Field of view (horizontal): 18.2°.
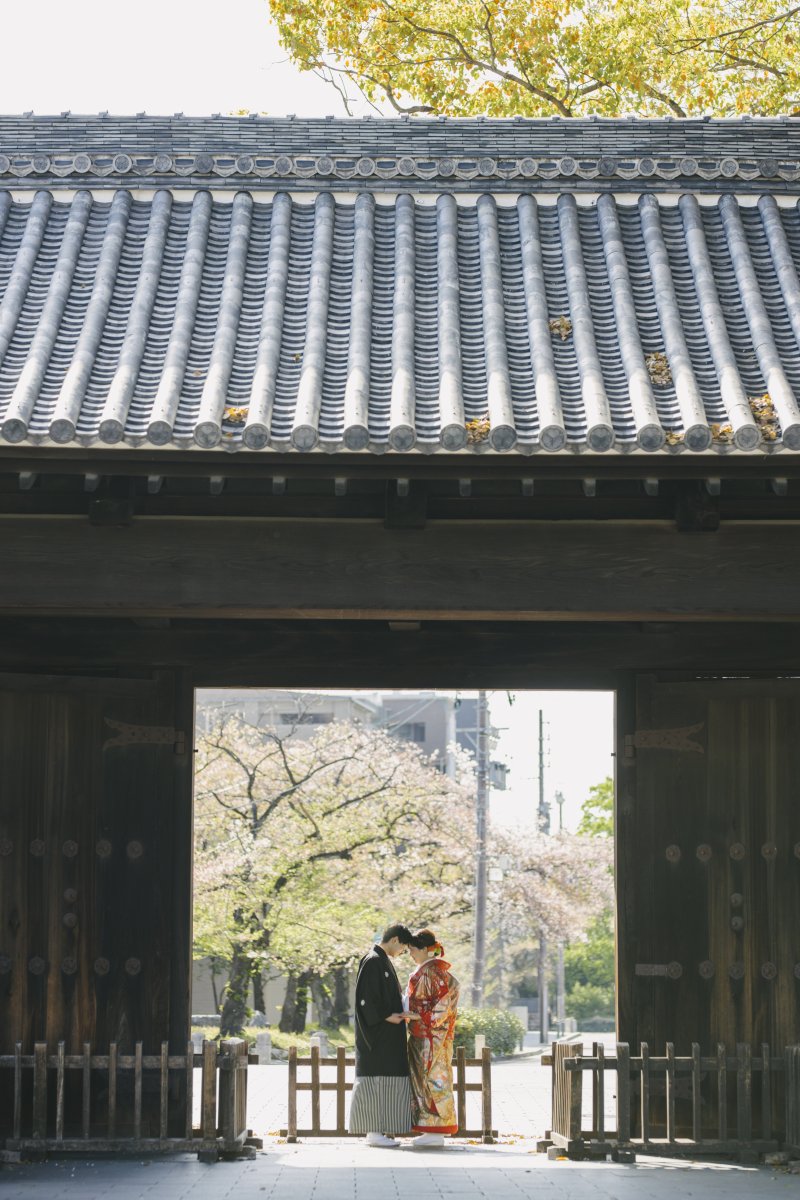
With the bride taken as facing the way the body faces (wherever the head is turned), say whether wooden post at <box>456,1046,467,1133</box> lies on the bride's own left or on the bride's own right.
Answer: on the bride's own right

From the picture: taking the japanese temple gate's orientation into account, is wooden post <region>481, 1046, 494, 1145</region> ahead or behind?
behind

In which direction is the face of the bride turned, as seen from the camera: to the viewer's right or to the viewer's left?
to the viewer's left

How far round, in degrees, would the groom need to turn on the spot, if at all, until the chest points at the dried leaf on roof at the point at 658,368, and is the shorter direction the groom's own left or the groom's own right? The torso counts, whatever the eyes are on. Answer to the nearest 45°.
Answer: approximately 90° to the groom's own right

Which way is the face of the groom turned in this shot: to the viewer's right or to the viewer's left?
to the viewer's right

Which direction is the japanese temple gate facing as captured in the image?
toward the camera

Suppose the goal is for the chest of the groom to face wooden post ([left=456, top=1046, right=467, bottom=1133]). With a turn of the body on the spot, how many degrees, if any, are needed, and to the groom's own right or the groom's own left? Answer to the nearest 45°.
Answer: approximately 45° to the groom's own left

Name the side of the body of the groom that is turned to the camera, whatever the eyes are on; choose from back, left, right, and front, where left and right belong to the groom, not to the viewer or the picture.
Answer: right

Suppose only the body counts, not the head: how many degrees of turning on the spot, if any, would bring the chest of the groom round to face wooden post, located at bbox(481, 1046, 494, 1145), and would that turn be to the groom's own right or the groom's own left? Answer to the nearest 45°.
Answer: approximately 45° to the groom's own left

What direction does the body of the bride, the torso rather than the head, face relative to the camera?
to the viewer's left

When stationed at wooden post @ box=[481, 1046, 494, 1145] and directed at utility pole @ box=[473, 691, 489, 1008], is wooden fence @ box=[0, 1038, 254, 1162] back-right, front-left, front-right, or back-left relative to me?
back-left

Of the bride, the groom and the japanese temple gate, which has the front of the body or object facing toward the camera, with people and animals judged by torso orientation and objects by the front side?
the japanese temple gate
